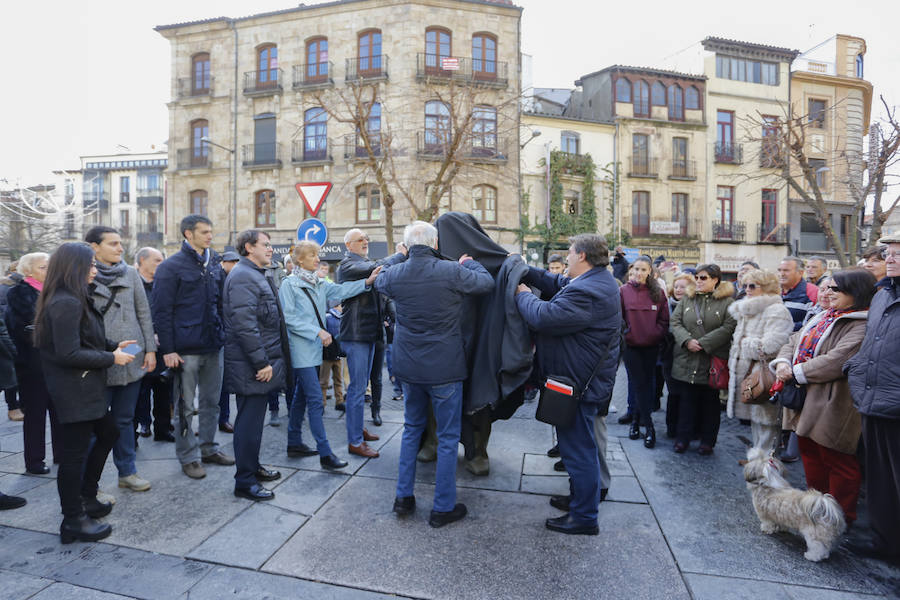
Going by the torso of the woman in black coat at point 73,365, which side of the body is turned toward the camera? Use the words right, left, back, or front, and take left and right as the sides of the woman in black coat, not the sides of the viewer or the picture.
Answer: right

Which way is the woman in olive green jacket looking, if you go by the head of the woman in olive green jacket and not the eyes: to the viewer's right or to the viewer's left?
to the viewer's left

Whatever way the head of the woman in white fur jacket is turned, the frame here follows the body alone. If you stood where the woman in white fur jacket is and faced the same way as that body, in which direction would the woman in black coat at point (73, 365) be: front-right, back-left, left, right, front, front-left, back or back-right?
front

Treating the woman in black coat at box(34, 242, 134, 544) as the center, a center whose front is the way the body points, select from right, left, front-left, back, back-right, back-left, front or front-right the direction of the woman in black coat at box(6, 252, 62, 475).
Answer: left

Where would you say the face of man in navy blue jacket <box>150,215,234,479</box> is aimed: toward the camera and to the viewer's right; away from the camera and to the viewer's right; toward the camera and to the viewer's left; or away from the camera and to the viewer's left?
toward the camera and to the viewer's right

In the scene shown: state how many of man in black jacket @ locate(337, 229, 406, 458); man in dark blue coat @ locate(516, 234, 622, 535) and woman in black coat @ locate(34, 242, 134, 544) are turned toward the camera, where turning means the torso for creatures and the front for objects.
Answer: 0

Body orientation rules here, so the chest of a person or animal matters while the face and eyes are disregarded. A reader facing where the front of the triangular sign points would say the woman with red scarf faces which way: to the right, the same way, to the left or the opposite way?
to the right

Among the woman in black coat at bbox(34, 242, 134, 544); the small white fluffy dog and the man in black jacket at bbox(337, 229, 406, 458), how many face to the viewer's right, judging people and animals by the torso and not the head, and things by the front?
2

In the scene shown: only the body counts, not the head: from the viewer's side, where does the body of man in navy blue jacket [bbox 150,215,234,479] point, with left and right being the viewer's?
facing the viewer and to the right of the viewer

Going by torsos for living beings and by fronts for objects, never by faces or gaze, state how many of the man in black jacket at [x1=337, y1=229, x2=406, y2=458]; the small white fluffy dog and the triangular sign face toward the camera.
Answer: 1

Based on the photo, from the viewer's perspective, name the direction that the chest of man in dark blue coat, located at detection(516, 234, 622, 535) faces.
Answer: to the viewer's left

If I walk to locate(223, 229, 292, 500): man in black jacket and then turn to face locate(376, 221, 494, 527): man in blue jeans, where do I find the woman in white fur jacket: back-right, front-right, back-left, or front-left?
front-left

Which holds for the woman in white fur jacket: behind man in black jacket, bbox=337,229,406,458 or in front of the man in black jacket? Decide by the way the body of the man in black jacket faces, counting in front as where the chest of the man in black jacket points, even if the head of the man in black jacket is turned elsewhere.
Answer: in front

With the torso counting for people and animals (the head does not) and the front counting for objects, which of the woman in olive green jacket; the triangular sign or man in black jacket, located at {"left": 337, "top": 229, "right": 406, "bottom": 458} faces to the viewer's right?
the man in black jacket

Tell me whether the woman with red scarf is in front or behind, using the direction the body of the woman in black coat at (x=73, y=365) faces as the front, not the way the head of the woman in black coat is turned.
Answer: in front
